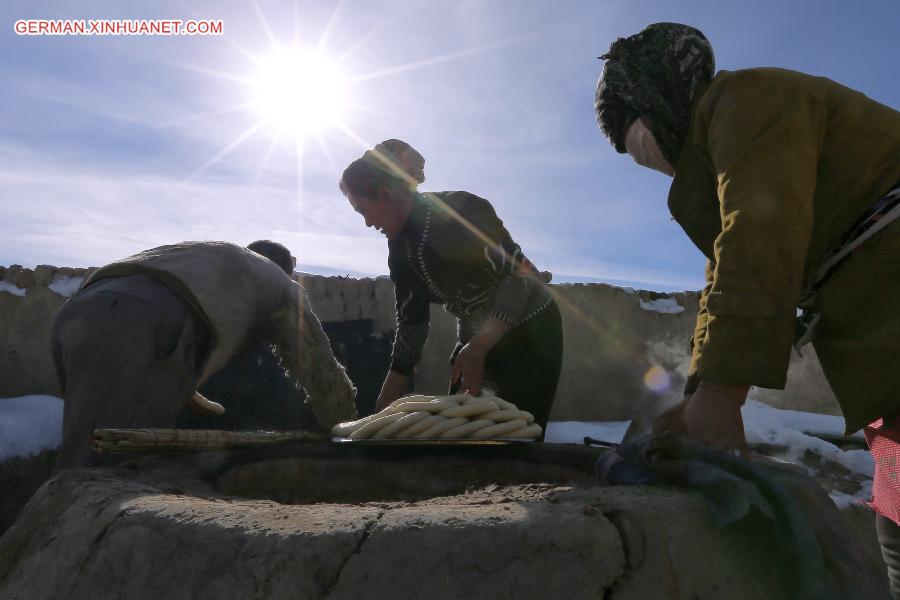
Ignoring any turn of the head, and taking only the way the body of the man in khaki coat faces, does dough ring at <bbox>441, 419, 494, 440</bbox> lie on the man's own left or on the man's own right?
on the man's own right

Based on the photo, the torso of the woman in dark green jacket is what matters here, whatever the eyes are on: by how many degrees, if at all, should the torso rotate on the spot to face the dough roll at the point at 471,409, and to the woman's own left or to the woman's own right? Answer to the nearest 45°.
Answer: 0° — they already face it

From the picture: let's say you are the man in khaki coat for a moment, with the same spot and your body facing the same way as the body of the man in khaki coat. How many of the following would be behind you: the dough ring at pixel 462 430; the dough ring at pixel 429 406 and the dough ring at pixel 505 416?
0

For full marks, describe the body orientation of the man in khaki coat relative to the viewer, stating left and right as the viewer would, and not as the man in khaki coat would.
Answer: facing to the right of the viewer

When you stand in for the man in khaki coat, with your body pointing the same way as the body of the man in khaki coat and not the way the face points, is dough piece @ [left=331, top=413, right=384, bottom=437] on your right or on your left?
on your right

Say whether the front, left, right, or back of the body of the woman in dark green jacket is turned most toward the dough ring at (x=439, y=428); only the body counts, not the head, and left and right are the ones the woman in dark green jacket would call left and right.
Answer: front

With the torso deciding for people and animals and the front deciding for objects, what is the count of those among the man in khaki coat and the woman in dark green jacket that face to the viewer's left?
1

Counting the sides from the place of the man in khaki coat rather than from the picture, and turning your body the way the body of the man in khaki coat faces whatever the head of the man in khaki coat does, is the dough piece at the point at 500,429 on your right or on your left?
on your right

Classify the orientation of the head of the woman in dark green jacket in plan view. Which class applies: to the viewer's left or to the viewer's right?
to the viewer's left

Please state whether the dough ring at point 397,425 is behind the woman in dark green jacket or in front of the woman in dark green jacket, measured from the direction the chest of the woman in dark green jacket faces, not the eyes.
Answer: in front

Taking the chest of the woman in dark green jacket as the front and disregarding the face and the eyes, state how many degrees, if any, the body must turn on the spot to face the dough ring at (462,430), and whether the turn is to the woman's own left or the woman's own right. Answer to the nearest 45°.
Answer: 0° — they already face it

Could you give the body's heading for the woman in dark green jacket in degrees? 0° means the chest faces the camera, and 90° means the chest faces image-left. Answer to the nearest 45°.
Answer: approximately 90°
